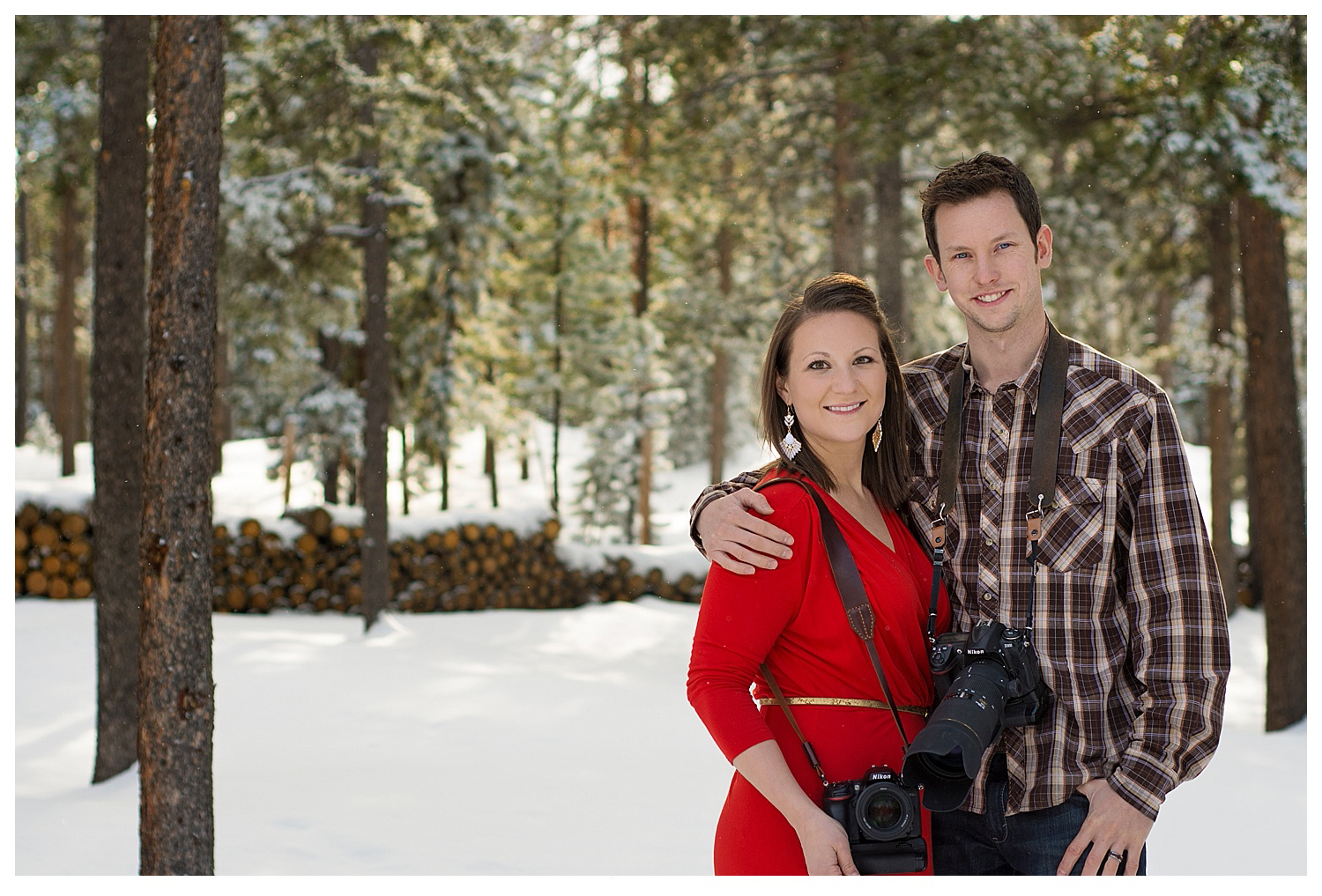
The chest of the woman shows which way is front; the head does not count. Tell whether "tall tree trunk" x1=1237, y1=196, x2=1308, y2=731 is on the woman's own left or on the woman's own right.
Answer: on the woman's own left

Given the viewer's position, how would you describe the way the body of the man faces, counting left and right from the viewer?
facing the viewer and to the left of the viewer

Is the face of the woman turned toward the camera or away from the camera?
toward the camera

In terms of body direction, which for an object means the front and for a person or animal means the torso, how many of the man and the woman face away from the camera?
0

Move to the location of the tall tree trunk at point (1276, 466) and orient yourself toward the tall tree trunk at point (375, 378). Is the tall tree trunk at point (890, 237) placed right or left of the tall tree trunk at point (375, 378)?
right

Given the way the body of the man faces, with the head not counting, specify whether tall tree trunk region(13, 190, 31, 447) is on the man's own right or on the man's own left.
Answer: on the man's own right

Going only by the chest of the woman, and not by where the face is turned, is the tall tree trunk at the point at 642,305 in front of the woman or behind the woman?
behind

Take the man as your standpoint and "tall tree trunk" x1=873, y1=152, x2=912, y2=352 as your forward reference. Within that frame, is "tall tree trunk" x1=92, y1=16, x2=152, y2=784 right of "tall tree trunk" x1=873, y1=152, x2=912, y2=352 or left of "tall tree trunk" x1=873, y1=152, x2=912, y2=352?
left

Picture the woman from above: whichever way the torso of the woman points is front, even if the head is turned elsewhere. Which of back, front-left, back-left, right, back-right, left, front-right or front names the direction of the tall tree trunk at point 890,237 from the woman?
back-left

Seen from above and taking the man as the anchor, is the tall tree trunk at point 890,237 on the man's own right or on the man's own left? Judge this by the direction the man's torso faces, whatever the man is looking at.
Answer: on the man's own right

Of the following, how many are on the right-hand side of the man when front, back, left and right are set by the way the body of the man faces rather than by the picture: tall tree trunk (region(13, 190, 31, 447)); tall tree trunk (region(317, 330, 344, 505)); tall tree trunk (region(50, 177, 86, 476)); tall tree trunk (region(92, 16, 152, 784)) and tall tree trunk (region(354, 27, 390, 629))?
5
